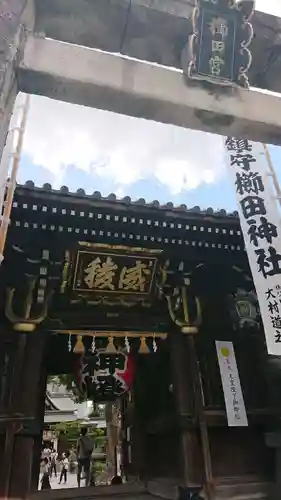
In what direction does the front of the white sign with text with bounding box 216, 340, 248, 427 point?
toward the camera

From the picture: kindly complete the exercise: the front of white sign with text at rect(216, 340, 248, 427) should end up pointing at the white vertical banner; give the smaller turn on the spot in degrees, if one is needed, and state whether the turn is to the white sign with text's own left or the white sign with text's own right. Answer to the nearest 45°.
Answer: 0° — it already faces it

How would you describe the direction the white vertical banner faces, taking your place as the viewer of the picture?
facing the viewer

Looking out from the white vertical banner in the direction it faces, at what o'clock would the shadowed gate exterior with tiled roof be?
The shadowed gate exterior with tiled roof is roughly at 4 o'clock from the white vertical banner.

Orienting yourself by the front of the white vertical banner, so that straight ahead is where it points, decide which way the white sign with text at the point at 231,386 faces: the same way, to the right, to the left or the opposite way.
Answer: the same way

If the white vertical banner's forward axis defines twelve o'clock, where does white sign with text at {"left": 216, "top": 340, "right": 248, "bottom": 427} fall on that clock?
The white sign with text is roughly at 5 o'clock from the white vertical banner.

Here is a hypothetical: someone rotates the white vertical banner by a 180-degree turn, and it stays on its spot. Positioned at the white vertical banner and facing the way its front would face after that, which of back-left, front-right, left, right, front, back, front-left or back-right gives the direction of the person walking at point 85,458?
front-left

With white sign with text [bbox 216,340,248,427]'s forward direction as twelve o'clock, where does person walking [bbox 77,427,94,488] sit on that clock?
The person walking is roughly at 5 o'clock from the white sign with text.

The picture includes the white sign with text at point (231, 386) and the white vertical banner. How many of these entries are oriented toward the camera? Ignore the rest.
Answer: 2
